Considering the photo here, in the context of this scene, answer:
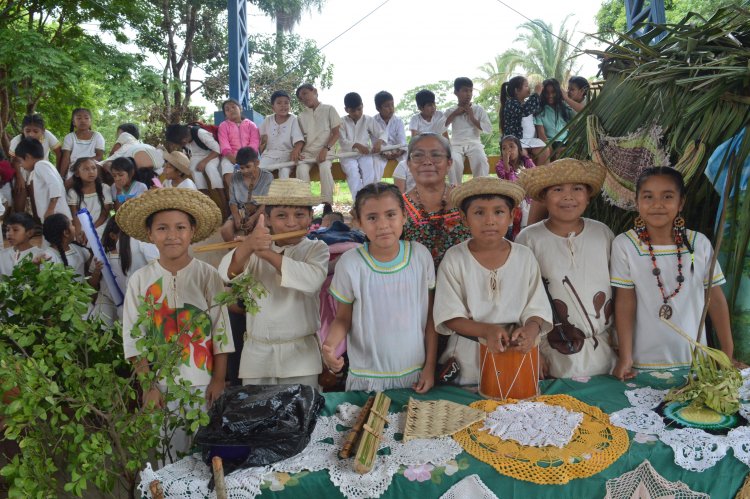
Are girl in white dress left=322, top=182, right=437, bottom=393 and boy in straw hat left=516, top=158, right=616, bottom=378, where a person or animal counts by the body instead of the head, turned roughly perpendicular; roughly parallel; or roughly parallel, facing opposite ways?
roughly parallel

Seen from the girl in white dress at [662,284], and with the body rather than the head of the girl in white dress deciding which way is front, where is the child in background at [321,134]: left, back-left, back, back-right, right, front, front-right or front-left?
back-right

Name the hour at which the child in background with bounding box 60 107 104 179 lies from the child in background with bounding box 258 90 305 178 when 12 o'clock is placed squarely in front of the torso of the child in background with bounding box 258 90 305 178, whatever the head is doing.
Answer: the child in background with bounding box 60 107 104 179 is roughly at 3 o'clock from the child in background with bounding box 258 90 305 178.

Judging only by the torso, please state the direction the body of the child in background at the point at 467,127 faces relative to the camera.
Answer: toward the camera

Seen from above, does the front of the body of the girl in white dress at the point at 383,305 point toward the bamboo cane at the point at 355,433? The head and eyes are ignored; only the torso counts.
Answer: yes

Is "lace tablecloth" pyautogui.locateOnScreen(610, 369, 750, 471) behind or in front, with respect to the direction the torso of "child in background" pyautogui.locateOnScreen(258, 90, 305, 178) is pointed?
in front

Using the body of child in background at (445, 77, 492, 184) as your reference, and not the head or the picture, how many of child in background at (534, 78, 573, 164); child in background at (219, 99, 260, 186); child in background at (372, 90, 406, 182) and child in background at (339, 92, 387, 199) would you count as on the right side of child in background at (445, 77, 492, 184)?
3

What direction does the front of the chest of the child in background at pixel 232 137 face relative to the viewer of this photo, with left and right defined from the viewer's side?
facing the viewer

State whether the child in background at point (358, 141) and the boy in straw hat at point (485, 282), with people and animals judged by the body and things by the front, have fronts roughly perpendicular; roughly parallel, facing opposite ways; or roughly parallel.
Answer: roughly parallel

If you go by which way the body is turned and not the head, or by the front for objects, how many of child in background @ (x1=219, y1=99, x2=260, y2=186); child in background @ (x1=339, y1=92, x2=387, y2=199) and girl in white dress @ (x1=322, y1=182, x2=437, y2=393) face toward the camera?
3

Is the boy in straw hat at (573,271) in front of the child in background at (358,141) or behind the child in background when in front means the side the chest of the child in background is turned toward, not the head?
in front

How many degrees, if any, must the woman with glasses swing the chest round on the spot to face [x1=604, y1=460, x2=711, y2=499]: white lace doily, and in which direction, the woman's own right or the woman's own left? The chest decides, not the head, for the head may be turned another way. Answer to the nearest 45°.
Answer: approximately 45° to the woman's own left

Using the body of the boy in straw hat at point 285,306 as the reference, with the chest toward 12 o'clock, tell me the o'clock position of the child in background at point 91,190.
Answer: The child in background is roughly at 5 o'clock from the boy in straw hat.

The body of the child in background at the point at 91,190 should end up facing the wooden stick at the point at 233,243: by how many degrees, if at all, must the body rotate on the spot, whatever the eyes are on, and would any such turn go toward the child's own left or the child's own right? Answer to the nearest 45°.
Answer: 0° — they already face it

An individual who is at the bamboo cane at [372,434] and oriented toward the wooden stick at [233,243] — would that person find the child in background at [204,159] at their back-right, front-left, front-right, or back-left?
front-right
